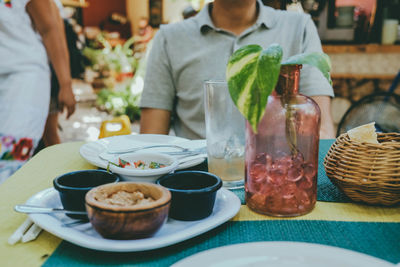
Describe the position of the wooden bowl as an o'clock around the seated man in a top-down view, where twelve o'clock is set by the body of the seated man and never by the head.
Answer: The wooden bowl is roughly at 12 o'clock from the seated man.

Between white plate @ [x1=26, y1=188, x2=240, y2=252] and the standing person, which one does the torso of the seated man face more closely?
the white plate

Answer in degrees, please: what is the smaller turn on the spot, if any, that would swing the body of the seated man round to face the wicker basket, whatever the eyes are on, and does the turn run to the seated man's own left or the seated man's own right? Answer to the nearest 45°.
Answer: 0° — they already face it

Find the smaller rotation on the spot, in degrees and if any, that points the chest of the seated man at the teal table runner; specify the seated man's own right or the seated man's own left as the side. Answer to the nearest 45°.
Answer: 0° — they already face it

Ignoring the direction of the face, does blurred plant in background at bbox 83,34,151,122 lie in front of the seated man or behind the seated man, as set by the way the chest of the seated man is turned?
behind

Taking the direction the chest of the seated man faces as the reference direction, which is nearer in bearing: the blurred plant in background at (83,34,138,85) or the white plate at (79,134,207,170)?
the white plate

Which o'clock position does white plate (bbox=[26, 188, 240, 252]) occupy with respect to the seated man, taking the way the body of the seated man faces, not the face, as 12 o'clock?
The white plate is roughly at 12 o'clock from the seated man.

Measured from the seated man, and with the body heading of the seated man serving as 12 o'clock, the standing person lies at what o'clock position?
The standing person is roughly at 3 o'clock from the seated man.

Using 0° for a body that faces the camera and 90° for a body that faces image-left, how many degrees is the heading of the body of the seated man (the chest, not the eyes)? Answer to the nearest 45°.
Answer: approximately 0°

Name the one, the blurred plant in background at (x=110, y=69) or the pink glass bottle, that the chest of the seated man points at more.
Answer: the pink glass bottle

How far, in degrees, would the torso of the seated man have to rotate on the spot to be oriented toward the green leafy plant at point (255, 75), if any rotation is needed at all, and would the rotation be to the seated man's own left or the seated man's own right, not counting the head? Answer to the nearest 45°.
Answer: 0° — they already face it

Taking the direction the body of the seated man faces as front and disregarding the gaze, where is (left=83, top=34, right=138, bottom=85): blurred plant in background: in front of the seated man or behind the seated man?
behind
